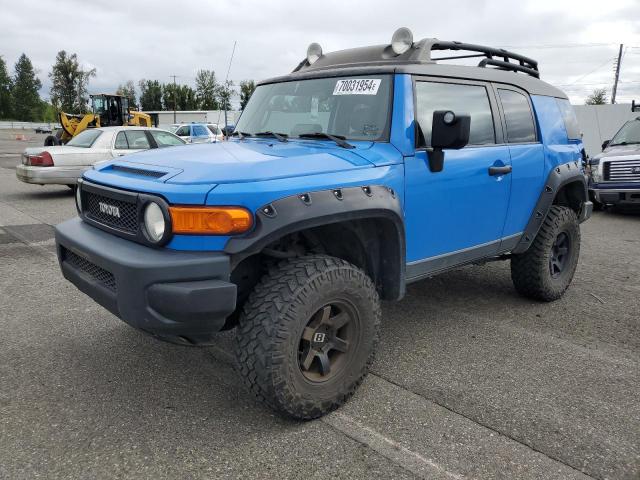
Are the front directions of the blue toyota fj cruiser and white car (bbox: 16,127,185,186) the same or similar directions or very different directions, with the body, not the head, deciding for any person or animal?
very different directions

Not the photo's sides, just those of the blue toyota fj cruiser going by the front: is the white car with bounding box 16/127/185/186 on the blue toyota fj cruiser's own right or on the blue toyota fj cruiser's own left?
on the blue toyota fj cruiser's own right

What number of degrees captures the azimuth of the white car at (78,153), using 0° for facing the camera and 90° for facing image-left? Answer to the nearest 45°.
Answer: approximately 225°

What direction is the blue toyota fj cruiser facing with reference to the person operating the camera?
facing the viewer and to the left of the viewer
